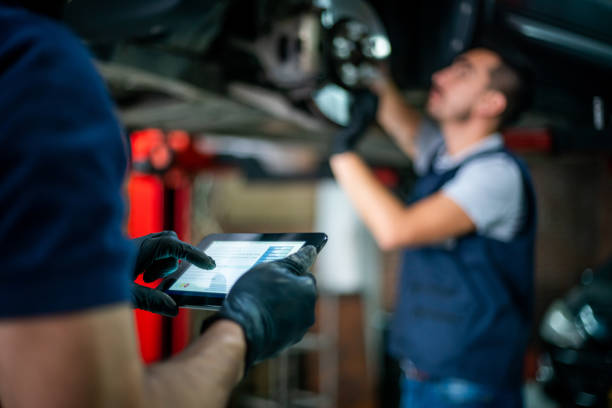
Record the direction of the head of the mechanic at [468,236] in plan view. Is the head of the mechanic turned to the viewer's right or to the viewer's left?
to the viewer's left

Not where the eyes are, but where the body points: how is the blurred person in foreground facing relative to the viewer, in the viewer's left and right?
facing away from the viewer and to the right of the viewer

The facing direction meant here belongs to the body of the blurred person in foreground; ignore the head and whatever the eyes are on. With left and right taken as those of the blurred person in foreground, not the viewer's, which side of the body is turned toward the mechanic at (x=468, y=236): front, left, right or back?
front
